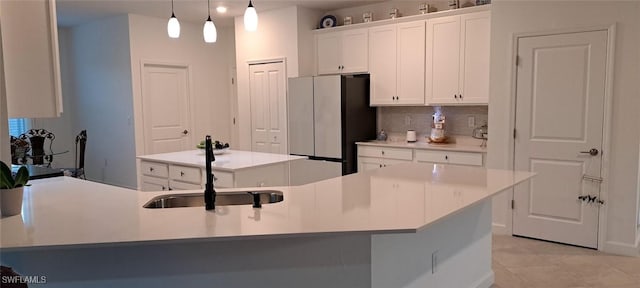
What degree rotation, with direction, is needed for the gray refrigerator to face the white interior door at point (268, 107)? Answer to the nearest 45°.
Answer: approximately 90° to its right

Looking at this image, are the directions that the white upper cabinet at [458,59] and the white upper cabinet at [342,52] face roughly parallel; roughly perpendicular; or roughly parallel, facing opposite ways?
roughly parallel

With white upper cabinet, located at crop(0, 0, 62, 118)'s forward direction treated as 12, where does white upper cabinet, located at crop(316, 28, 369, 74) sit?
white upper cabinet, located at crop(316, 28, 369, 74) is roughly at 11 o'clock from white upper cabinet, located at crop(0, 0, 62, 118).

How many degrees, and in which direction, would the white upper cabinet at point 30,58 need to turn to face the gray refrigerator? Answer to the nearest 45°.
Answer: approximately 45° to its left

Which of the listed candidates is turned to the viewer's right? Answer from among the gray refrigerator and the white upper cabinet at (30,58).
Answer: the white upper cabinet

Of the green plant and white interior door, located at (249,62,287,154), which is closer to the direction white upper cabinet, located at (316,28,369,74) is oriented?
the green plant

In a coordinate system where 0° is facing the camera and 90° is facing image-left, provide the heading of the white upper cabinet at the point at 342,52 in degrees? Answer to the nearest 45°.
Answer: approximately 45°

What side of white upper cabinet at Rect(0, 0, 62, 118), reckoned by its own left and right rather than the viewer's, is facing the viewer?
right

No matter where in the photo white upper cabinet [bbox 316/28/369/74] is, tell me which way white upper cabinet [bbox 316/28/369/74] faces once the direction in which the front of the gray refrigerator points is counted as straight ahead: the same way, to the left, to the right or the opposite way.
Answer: the same way

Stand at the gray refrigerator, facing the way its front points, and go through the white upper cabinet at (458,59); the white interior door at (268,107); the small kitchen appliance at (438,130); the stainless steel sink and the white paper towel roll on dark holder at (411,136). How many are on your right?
1
